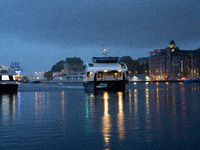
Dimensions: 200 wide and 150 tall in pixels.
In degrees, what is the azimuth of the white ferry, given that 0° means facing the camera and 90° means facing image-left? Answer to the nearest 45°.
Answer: approximately 0°

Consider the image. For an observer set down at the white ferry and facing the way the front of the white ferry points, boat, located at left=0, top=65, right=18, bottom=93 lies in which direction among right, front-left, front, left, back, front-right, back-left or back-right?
right
